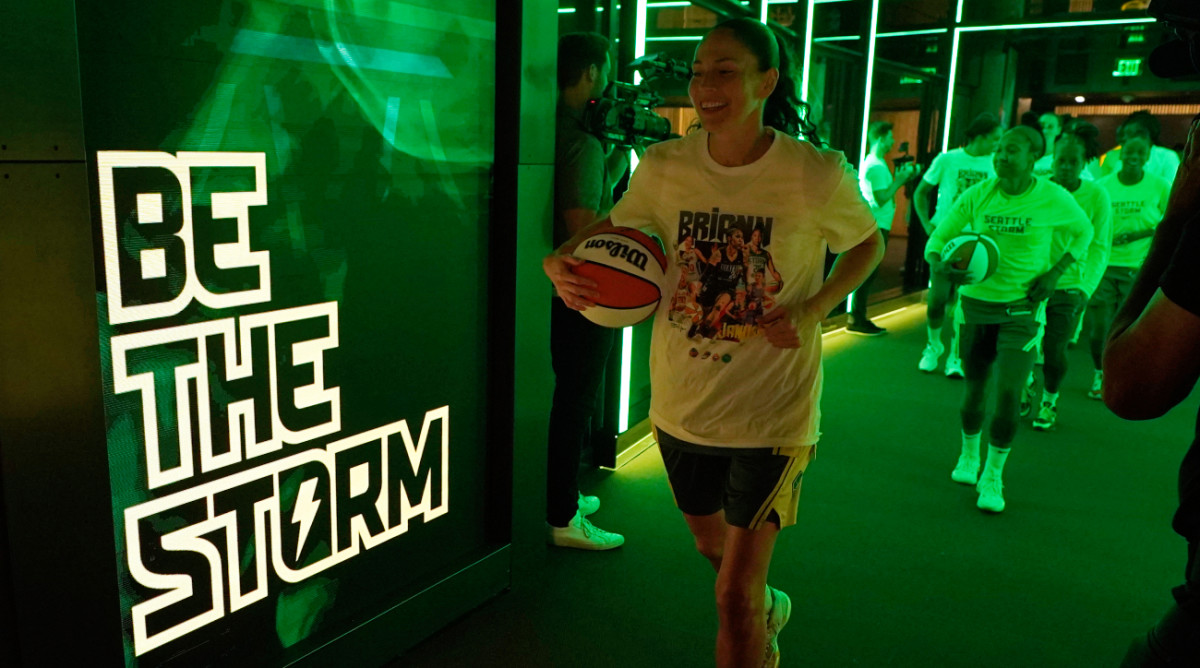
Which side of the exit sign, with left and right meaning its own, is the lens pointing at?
front

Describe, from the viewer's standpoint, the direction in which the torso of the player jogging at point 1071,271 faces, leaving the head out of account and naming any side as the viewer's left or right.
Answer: facing the viewer and to the left of the viewer

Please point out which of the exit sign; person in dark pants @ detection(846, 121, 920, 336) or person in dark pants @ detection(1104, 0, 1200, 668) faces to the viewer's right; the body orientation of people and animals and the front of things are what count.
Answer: person in dark pants @ detection(846, 121, 920, 336)

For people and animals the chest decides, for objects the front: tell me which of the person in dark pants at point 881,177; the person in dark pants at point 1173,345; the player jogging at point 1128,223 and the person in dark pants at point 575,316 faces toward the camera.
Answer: the player jogging

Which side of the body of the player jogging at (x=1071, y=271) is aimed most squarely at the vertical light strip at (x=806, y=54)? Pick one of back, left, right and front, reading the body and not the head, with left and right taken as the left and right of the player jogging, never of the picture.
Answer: right

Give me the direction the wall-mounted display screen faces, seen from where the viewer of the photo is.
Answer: facing the viewer and to the right of the viewer

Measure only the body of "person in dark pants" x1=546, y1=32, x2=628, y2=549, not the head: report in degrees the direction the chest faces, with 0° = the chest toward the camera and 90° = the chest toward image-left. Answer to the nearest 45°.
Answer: approximately 270°

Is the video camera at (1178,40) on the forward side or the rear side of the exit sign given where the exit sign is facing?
on the forward side

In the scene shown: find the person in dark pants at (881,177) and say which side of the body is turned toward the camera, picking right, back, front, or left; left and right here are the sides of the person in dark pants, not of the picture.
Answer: right

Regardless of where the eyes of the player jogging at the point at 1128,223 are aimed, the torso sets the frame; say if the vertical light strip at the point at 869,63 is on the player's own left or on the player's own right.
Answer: on the player's own right

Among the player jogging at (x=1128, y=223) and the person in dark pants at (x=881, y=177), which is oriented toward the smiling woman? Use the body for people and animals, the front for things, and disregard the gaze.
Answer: the player jogging

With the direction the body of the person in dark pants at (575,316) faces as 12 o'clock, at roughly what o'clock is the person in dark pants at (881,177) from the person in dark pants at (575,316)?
the person in dark pants at (881,177) is roughly at 10 o'clock from the person in dark pants at (575,316).
